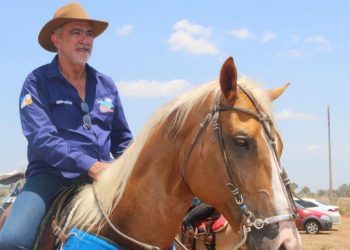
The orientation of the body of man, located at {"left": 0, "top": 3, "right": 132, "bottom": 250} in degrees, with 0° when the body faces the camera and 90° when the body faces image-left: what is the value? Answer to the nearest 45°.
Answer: approximately 315°

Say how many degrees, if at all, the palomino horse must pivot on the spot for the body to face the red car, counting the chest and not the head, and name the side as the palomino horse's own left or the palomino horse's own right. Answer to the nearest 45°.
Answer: approximately 135° to the palomino horse's own left

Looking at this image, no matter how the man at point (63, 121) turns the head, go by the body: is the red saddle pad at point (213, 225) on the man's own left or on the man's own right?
on the man's own left

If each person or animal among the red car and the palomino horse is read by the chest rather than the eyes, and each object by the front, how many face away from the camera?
0

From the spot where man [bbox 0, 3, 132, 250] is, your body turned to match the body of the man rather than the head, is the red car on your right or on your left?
on your left
